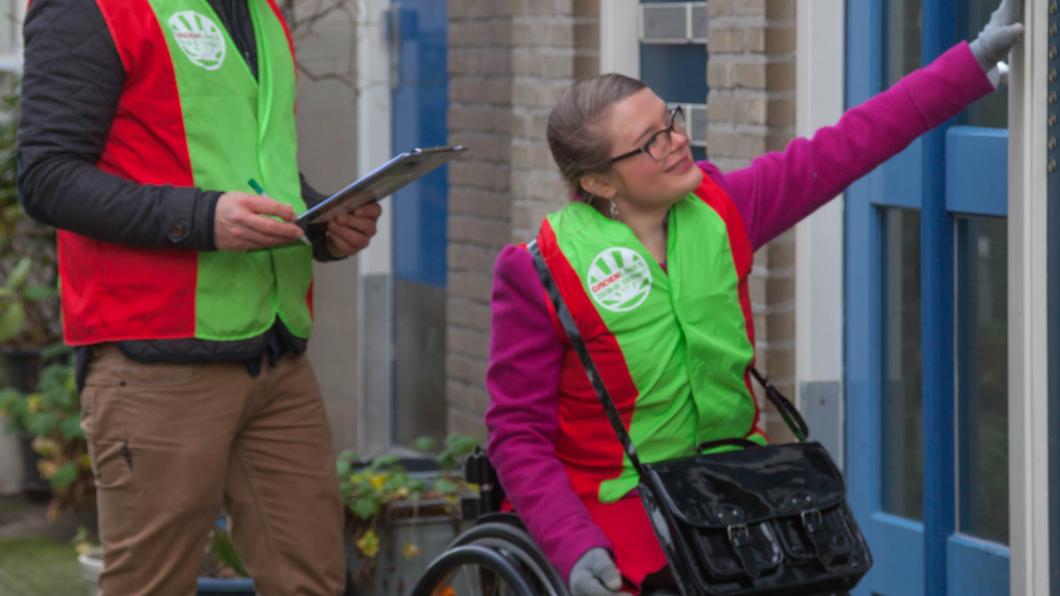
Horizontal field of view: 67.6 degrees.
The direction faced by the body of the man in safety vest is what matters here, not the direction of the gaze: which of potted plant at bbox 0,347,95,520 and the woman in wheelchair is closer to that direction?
the woman in wheelchair

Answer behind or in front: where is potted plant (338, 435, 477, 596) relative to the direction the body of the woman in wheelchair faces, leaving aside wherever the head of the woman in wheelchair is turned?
behind

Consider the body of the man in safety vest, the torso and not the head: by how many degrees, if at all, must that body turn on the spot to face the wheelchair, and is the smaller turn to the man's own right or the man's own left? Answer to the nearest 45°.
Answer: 0° — they already face it
